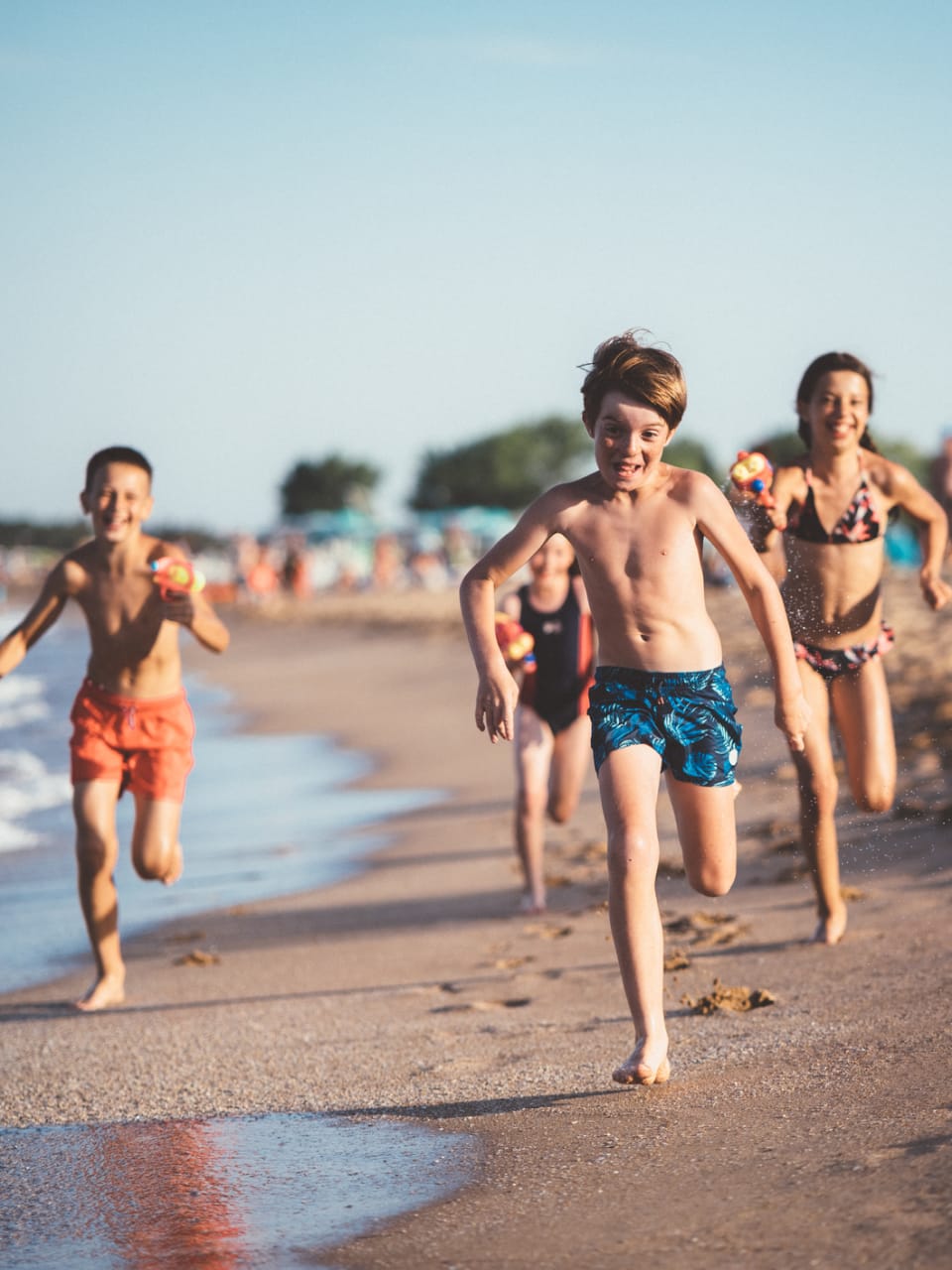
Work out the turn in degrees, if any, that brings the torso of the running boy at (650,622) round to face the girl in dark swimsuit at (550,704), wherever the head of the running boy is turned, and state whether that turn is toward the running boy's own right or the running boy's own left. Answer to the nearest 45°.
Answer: approximately 180°

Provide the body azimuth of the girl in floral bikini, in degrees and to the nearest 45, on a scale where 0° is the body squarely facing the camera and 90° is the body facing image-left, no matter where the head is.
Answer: approximately 0°

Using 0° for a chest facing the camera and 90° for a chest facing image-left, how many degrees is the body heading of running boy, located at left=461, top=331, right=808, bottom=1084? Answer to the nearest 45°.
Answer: approximately 0°

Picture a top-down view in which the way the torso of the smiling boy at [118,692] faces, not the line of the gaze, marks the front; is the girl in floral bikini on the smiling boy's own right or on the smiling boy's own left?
on the smiling boy's own left

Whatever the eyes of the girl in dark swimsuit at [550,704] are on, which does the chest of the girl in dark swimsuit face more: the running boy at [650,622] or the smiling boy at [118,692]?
the running boy
